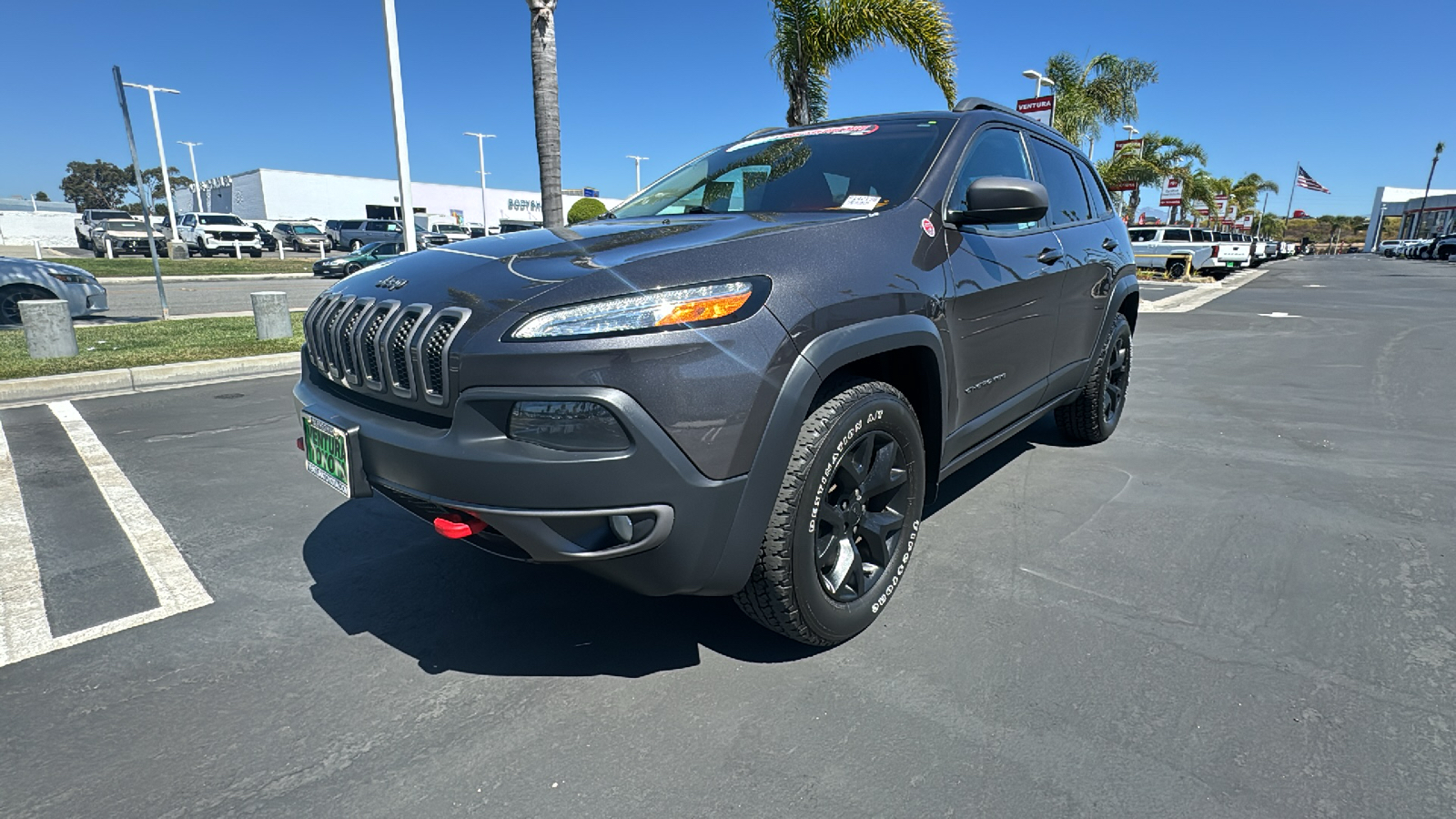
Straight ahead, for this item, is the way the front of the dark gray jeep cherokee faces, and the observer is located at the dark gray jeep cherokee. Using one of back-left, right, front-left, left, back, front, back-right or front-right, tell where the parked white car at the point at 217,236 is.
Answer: right

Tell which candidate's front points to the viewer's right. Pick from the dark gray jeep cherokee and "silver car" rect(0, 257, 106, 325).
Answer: the silver car

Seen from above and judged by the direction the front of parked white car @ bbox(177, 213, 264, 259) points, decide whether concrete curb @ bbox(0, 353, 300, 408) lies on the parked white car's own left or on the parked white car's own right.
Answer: on the parked white car's own right

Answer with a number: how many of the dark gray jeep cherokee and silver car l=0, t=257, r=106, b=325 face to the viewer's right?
1

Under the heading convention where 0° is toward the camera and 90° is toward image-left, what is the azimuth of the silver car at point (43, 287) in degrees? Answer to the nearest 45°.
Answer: approximately 270°

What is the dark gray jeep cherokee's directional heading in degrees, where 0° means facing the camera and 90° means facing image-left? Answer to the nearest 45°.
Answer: approximately 45°

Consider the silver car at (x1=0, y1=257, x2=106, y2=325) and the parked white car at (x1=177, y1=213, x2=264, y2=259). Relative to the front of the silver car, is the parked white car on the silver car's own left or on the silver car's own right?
on the silver car's own left

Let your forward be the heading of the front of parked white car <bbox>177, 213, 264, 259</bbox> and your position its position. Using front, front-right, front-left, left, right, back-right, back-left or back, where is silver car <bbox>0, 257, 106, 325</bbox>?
front-right

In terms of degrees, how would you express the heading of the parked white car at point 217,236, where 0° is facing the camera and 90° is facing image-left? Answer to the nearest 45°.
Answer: approximately 315°

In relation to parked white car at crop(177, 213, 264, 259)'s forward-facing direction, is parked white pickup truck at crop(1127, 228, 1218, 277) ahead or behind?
ahead

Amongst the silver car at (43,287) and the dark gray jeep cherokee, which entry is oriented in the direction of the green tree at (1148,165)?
the silver car

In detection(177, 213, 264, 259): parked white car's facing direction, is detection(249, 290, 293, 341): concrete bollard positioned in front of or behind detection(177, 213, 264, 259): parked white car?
in front

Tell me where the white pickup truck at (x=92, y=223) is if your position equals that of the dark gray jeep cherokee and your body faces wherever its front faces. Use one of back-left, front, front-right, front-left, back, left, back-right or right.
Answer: right
